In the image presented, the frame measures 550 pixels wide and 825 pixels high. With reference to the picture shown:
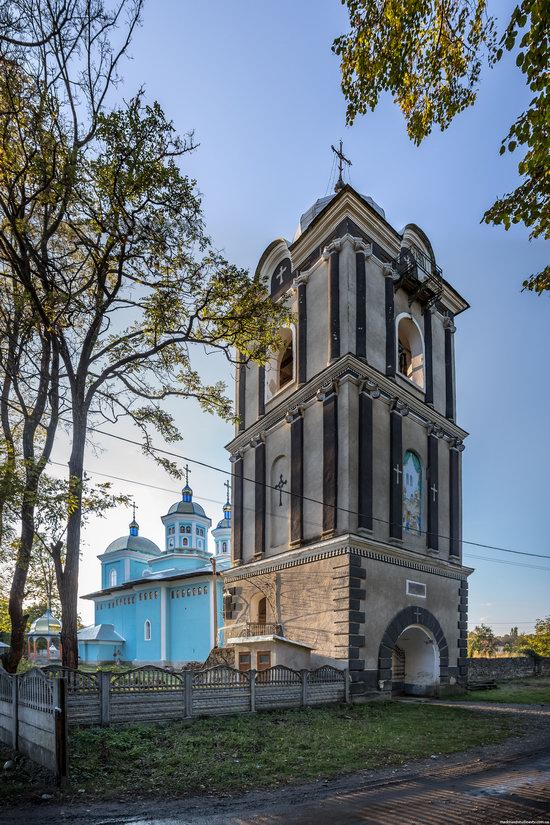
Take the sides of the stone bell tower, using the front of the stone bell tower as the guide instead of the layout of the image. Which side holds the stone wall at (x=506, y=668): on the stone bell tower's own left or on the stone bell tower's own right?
on the stone bell tower's own left

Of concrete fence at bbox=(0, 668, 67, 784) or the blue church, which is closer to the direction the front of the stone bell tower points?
the concrete fence

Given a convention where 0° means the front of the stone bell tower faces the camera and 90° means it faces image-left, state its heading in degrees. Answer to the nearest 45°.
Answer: approximately 315°

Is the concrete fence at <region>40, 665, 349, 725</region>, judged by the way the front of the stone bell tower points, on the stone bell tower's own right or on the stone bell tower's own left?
on the stone bell tower's own right

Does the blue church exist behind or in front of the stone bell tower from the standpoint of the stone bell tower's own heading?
behind

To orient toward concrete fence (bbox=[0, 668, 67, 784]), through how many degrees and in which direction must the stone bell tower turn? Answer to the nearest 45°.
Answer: approximately 45° to its right
